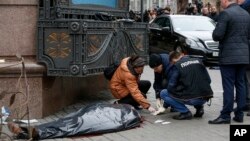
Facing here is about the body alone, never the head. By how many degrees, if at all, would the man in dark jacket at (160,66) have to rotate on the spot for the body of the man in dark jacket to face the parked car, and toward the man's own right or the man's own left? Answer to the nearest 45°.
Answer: approximately 135° to the man's own right

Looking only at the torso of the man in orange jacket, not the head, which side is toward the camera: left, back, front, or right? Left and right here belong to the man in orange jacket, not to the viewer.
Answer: right

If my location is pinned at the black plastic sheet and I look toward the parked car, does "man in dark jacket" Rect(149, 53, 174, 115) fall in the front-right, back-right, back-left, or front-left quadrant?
front-right

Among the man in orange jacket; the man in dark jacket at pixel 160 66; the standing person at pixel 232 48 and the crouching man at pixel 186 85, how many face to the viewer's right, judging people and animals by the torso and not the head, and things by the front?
1

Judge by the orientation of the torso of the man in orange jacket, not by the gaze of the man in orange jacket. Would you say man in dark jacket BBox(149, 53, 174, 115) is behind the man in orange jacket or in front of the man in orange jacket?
in front

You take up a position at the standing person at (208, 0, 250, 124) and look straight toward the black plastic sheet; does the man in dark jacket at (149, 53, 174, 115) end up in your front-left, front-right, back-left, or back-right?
front-right

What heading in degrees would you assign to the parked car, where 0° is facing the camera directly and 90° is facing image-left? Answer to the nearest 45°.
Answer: approximately 315°

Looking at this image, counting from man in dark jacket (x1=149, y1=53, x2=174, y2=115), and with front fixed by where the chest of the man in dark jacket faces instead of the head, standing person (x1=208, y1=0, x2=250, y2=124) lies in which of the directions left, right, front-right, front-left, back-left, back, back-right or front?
left

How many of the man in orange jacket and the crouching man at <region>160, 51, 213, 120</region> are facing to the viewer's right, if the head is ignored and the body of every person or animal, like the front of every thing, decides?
1

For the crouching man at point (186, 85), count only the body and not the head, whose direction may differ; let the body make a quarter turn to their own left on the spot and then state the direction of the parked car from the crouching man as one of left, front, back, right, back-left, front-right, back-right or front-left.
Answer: back-right

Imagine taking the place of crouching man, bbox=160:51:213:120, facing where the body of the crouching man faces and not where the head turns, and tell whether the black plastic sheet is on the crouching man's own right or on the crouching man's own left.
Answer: on the crouching man's own left

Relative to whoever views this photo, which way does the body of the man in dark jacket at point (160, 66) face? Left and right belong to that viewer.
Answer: facing the viewer and to the left of the viewer

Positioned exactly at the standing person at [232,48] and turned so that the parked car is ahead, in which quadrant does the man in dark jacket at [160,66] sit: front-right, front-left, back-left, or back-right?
front-left
